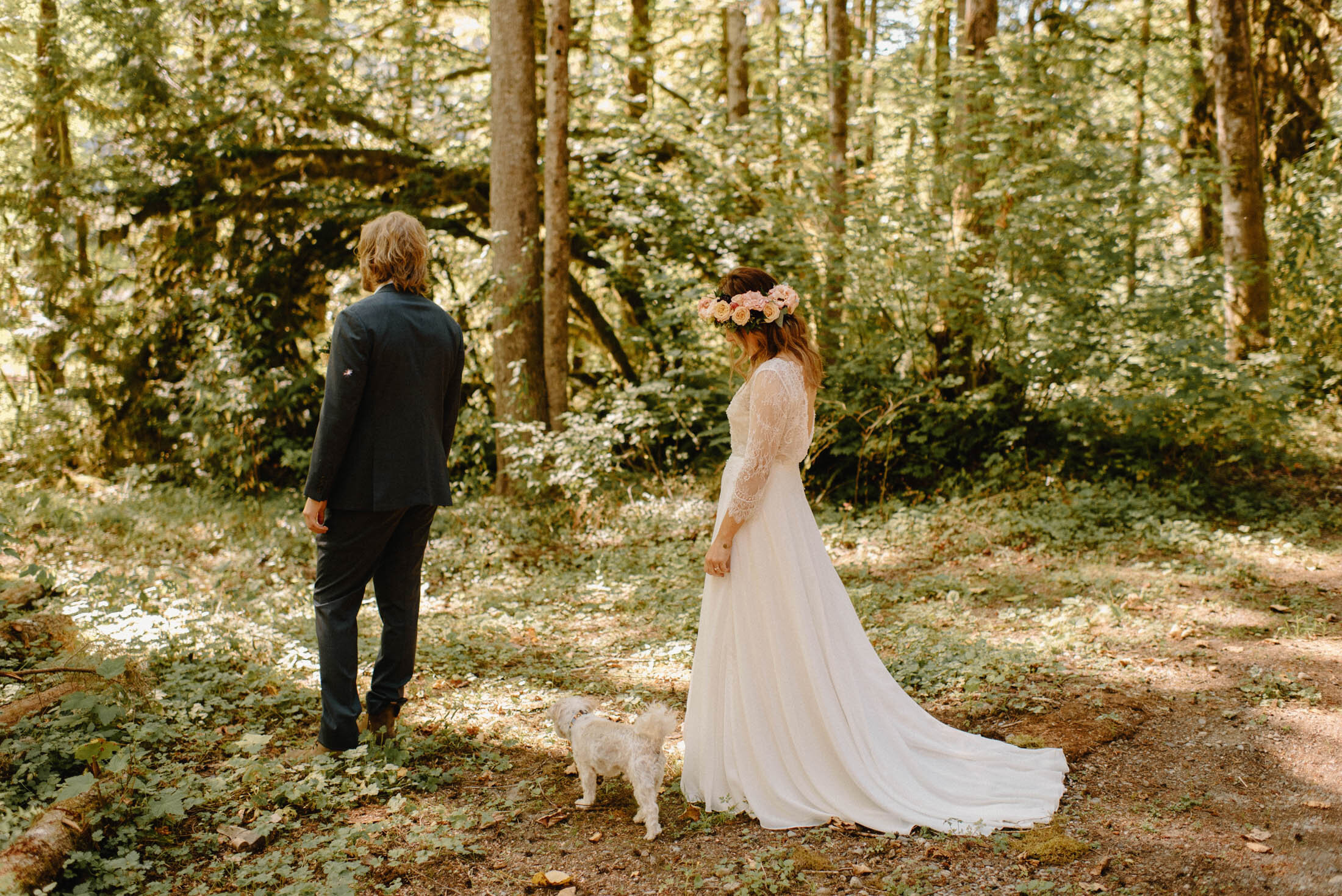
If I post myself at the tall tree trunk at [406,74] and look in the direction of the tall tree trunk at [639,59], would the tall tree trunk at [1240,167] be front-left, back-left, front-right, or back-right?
front-right

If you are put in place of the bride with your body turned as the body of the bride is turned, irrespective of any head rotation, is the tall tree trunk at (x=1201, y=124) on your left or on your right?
on your right

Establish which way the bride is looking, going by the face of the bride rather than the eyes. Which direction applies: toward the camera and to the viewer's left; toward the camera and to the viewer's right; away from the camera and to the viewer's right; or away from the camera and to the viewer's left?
away from the camera and to the viewer's left

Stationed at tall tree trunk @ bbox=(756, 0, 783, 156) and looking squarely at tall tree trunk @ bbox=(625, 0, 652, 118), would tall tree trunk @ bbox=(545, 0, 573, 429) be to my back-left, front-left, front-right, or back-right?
front-left

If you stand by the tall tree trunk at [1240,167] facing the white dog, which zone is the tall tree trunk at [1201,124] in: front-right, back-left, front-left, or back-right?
back-right

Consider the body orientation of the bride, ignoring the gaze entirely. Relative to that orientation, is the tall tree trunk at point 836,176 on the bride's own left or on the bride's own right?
on the bride's own right

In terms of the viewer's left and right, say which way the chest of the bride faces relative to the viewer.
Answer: facing to the left of the viewer
